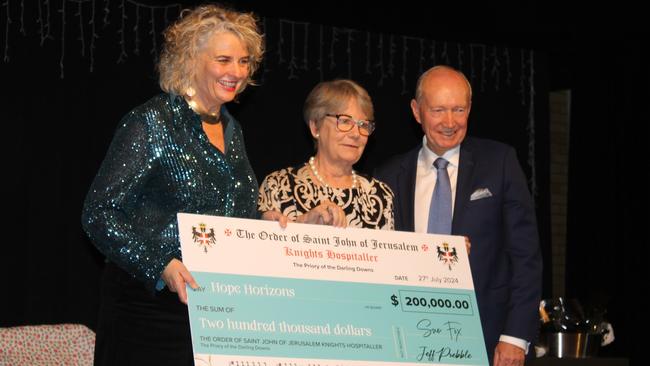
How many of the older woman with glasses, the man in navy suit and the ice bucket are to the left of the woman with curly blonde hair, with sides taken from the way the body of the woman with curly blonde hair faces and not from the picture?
3

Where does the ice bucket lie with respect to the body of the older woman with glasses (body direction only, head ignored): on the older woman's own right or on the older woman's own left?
on the older woman's own left

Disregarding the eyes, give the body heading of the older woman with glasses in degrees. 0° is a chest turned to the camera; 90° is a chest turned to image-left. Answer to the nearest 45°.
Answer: approximately 315°

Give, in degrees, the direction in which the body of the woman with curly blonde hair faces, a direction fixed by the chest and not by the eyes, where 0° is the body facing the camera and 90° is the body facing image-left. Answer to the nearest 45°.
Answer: approximately 315°

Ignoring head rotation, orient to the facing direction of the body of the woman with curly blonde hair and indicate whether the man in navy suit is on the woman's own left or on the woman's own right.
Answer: on the woman's own left

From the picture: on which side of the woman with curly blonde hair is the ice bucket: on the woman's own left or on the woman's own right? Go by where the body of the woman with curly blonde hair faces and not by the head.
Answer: on the woman's own left

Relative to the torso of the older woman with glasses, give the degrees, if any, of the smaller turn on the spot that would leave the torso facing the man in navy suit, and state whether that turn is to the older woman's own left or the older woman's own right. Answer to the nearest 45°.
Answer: approximately 45° to the older woman's own left

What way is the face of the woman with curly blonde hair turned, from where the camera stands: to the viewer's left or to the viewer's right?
to the viewer's right
